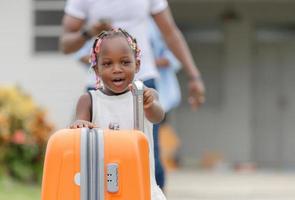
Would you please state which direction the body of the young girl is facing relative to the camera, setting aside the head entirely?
toward the camera

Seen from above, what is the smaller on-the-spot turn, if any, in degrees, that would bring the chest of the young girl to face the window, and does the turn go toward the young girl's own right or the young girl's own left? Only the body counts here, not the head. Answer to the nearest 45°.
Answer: approximately 180°

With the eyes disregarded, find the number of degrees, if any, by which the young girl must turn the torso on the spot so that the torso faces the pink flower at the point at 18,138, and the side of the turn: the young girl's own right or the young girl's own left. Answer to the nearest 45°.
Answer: approximately 180°
